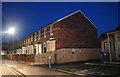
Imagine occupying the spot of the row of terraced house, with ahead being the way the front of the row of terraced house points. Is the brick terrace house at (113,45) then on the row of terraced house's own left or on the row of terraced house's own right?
on the row of terraced house's own left

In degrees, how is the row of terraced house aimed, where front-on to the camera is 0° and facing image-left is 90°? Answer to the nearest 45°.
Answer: approximately 45°
